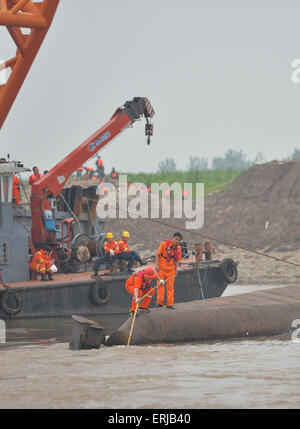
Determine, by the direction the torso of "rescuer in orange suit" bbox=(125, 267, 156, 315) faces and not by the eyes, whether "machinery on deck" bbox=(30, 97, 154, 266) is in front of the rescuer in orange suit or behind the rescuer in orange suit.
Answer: behind

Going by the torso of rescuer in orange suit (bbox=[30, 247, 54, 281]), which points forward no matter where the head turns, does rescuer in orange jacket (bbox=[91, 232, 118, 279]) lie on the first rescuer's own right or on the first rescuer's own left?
on the first rescuer's own left

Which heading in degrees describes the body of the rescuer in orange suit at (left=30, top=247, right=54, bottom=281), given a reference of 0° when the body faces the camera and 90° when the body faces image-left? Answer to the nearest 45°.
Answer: approximately 315°

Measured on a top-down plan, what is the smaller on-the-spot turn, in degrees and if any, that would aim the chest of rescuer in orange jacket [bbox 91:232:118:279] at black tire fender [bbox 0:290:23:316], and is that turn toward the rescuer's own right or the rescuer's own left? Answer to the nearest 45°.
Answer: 0° — they already face it
